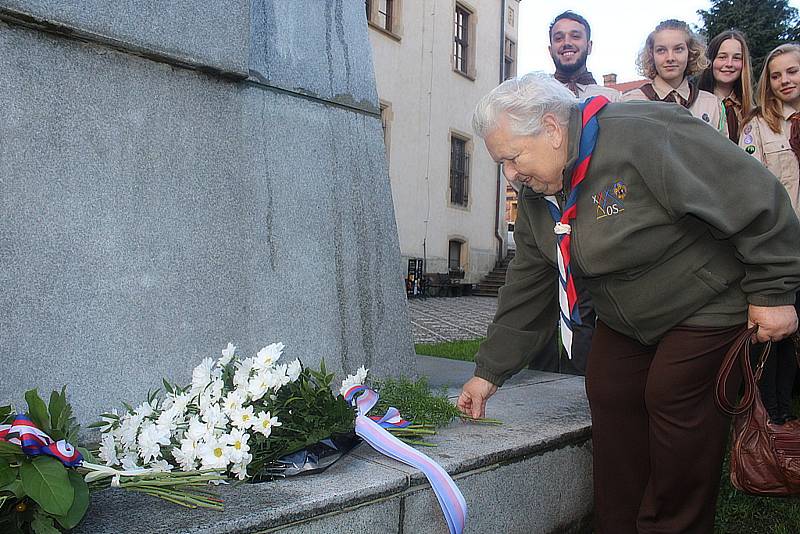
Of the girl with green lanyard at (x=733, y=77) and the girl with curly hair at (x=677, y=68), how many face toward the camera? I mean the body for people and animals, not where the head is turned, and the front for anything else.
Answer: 2

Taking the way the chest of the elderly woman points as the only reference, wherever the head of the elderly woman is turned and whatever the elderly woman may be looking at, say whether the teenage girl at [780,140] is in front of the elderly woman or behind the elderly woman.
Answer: behind

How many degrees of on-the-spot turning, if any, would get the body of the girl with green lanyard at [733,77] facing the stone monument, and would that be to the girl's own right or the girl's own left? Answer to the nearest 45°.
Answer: approximately 45° to the girl's own right

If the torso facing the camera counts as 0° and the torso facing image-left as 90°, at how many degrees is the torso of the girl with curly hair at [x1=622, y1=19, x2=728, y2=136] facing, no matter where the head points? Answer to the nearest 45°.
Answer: approximately 0°

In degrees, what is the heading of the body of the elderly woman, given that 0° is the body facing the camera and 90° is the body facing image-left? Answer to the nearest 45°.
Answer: approximately 45°

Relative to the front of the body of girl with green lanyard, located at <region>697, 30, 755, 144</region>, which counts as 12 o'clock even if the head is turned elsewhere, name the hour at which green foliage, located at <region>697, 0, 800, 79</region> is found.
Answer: The green foliage is roughly at 6 o'clock from the girl with green lanyard.

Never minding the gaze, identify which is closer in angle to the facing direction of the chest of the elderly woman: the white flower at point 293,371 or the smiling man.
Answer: the white flower

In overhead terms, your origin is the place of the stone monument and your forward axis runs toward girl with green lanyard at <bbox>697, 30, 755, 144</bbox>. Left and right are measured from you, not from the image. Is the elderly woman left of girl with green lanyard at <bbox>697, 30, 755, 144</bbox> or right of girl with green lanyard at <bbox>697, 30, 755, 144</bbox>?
right

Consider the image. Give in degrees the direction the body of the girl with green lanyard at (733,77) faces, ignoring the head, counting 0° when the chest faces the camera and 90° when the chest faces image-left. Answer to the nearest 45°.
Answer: approximately 0°
